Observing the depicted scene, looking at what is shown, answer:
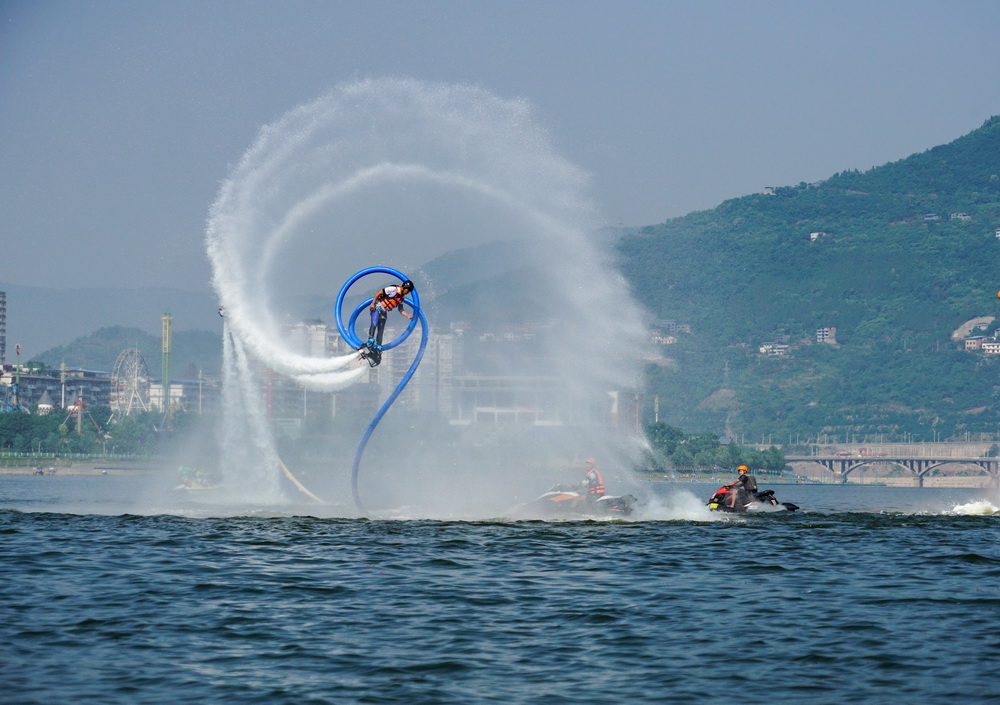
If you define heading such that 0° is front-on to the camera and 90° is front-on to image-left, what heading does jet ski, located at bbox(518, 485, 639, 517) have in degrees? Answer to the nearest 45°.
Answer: approximately 90°

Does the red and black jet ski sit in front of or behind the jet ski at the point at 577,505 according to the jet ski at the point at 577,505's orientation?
behind

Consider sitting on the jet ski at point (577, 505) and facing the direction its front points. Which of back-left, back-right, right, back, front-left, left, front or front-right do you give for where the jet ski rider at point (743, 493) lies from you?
back
